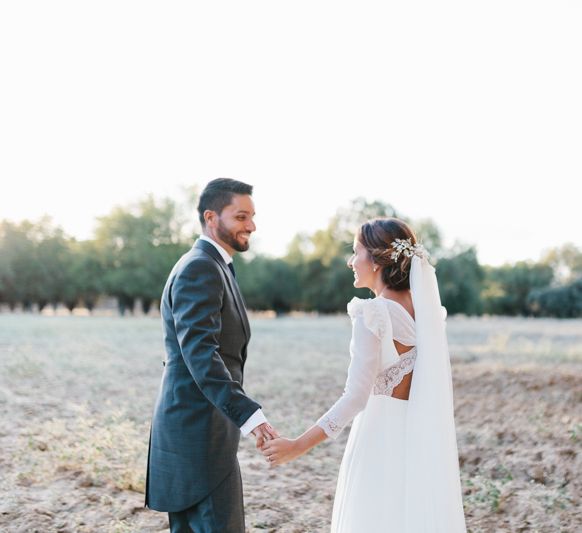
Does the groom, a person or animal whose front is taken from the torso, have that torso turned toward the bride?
yes

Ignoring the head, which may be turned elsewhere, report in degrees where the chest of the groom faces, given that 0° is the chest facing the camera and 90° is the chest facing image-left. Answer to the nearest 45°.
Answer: approximately 270°

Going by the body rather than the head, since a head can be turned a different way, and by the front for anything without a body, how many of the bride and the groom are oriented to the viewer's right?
1

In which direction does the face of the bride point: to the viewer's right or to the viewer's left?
to the viewer's left

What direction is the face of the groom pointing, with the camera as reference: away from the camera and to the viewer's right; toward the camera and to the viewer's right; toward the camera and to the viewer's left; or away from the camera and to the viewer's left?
toward the camera and to the viewer's right

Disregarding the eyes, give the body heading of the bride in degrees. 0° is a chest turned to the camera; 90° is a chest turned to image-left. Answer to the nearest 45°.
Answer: approximately 135°

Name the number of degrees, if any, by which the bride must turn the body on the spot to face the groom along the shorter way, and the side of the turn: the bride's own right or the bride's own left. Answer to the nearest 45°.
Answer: approximately 45° to the bride's own left
